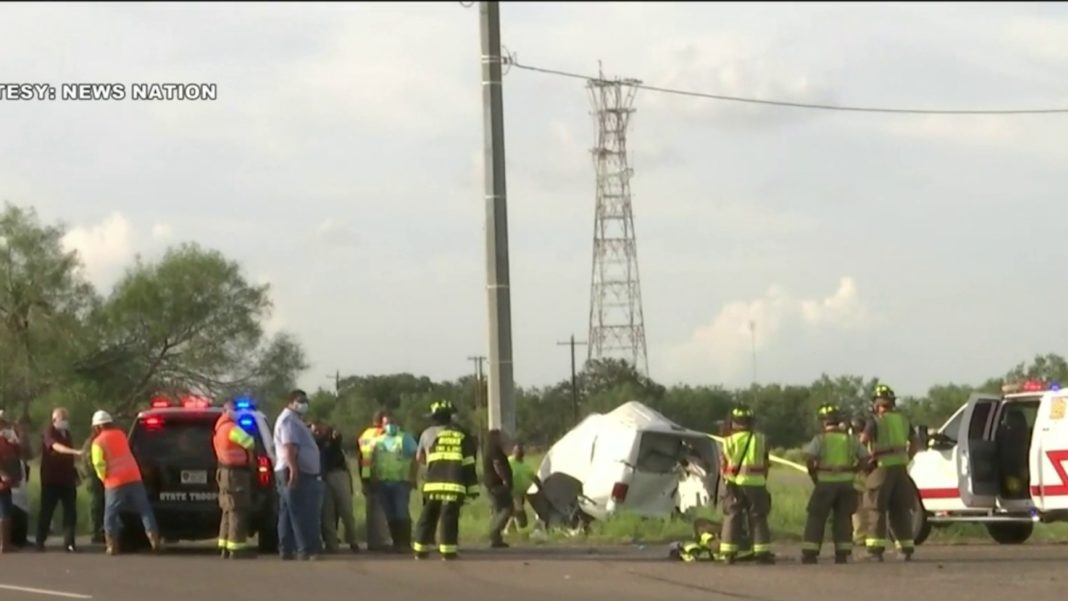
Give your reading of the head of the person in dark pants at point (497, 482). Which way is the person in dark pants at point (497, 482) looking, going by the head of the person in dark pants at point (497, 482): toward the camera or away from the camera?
away from the camera

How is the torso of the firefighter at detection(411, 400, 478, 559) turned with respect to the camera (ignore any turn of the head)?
away from the camera

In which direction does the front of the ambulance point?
to the viewer's left

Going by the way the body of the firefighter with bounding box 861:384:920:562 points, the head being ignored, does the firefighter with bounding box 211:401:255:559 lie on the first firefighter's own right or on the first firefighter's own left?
on the first firefighter's own left

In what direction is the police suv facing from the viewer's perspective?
away from the camera

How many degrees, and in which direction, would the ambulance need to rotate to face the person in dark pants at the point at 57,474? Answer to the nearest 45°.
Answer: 0° — it already faces them
